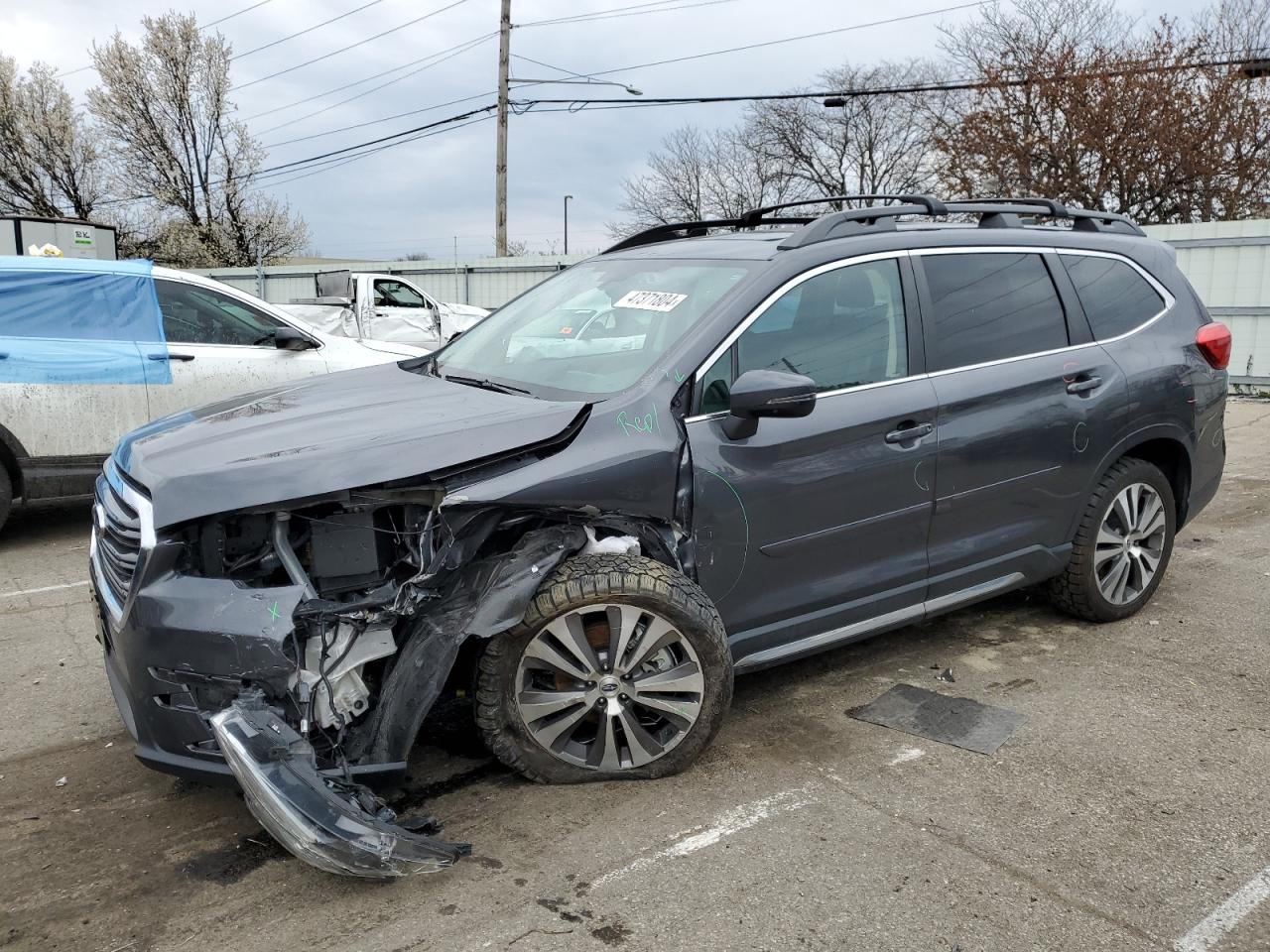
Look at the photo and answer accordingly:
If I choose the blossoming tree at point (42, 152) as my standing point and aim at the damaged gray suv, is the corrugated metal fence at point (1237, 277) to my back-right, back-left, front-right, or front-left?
front-left

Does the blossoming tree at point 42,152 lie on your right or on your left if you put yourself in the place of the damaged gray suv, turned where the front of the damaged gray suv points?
on your right

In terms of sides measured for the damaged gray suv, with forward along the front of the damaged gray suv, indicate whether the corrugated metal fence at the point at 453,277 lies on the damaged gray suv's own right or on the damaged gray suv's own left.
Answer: on the damaged gray suv's own right

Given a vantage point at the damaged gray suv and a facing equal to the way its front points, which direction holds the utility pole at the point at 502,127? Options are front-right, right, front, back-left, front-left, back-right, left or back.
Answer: back-right

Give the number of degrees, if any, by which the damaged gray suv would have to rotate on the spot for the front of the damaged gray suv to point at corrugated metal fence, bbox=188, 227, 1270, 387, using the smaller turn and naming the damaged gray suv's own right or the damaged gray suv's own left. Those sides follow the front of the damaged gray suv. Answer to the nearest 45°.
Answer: approximately 180°
